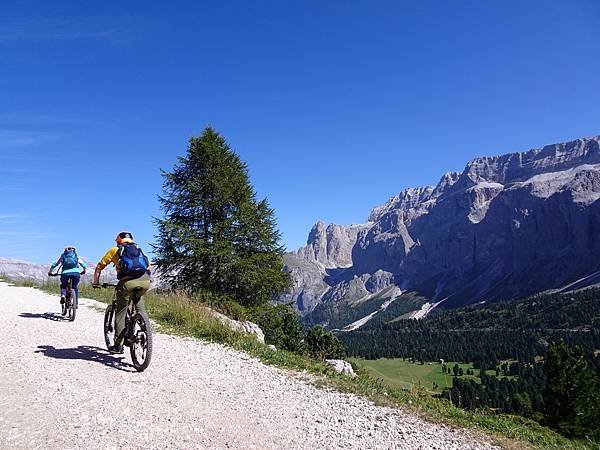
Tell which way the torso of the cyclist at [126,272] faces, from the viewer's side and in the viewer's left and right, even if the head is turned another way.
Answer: facing away from the viewer and to the left of the viewer

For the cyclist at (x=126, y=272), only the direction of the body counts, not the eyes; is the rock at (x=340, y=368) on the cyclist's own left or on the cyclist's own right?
on the cyclist's own right

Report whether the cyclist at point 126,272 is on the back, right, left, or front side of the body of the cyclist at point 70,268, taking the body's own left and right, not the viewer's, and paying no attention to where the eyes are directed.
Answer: back

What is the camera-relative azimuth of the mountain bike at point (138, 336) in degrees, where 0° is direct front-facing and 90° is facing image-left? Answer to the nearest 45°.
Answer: approximately 135°

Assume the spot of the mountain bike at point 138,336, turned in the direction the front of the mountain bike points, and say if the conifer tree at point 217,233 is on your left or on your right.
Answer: on your right

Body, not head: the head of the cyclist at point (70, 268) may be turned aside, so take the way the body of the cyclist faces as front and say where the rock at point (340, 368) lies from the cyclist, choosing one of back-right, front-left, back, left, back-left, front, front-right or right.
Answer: back-right

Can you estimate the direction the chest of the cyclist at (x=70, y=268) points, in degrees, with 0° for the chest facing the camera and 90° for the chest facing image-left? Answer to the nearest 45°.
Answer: approximately 180°

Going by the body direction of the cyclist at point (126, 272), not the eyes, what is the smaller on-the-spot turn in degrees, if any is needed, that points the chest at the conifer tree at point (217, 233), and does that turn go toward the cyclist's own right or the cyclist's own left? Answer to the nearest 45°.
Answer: approximately 45° to the cyclist's own right
